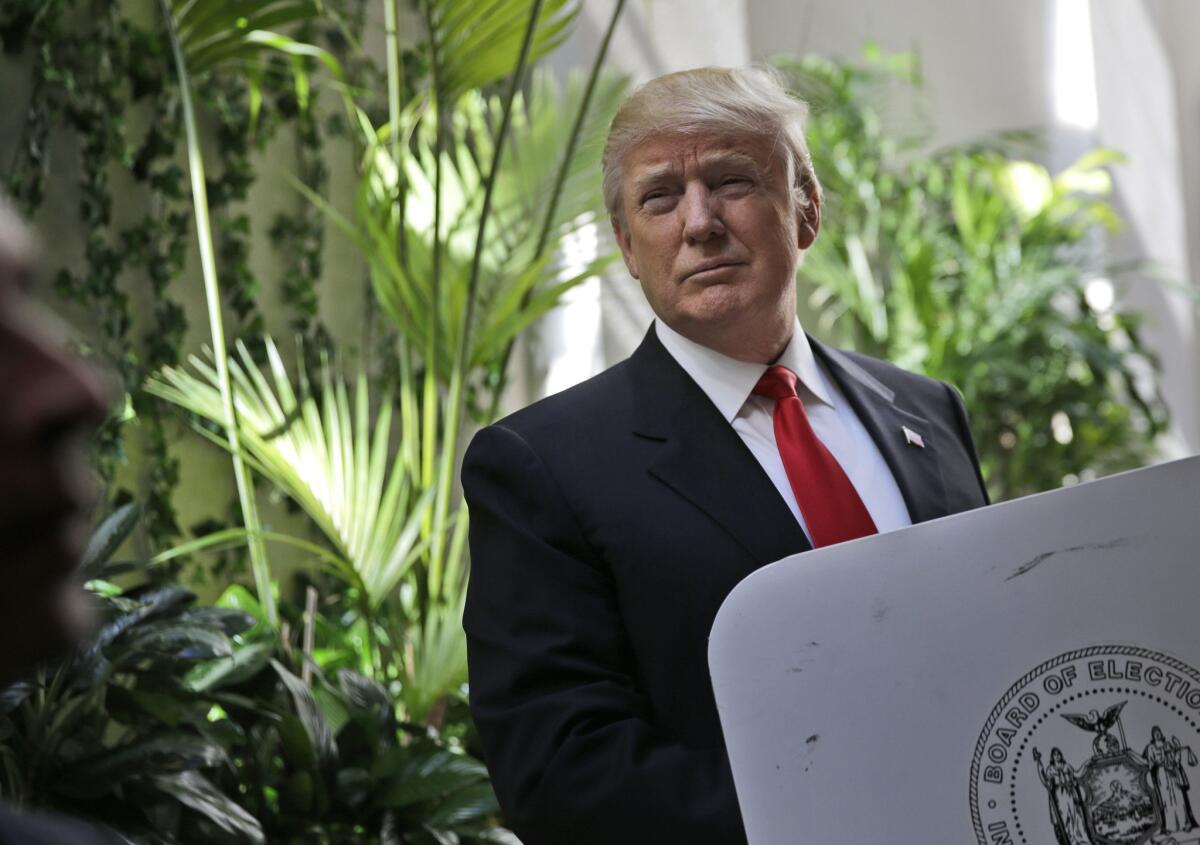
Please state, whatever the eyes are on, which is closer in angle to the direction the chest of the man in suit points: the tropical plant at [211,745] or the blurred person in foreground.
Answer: the blurred person in foreground

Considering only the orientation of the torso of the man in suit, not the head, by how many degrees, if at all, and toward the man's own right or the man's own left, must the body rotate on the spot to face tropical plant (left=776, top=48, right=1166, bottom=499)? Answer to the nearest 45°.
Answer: approximately 135° to the man's own left

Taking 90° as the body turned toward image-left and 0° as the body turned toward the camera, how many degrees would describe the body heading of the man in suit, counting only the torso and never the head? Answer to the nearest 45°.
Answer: approximately 315°

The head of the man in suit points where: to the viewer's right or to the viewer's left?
to the viewer's left

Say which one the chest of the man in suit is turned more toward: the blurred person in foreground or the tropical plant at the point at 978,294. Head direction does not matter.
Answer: the blurred person in foreground
